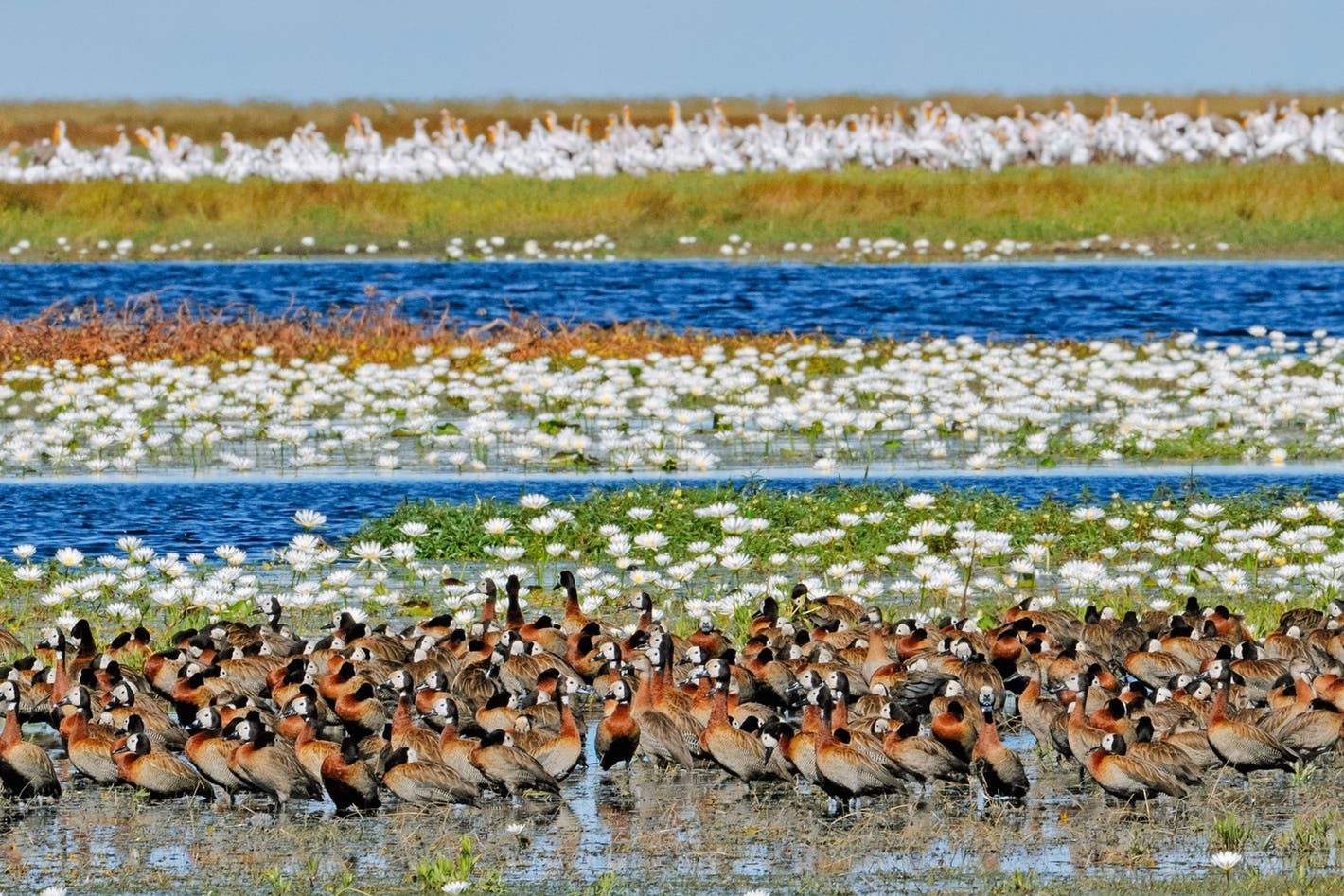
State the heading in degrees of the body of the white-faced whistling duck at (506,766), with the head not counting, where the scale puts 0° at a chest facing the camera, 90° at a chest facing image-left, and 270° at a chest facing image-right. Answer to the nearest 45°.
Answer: approximately 90°

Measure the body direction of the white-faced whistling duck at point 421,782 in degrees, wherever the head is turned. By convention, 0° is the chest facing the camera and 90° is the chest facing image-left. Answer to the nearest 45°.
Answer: approximately 90°

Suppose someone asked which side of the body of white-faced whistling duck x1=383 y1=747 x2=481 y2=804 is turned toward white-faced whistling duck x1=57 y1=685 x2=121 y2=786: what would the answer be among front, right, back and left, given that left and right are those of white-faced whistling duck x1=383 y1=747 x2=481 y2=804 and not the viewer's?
front

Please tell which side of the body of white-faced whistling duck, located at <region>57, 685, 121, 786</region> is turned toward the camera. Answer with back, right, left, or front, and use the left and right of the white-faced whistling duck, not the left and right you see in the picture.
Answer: left

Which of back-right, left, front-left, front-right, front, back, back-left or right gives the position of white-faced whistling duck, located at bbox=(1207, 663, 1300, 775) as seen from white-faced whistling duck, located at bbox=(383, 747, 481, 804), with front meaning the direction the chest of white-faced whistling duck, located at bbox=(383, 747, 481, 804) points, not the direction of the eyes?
back

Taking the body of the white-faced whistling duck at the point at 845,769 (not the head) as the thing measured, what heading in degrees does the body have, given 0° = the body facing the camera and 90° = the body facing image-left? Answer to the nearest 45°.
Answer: approximately 90°

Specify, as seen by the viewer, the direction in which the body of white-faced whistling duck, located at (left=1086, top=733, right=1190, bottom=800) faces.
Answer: to the viewer's left

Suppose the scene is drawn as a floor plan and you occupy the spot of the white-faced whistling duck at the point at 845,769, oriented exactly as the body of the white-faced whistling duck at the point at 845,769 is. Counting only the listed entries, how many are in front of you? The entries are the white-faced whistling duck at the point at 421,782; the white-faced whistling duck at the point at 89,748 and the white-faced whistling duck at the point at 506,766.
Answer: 3

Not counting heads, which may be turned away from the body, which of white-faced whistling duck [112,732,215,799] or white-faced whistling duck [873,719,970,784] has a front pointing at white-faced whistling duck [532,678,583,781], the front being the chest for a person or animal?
white-faced whistling duck [873,719,970,784]

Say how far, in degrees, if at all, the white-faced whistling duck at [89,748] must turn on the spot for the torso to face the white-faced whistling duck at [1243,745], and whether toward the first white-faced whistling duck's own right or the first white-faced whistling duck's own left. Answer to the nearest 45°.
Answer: approximately 180°

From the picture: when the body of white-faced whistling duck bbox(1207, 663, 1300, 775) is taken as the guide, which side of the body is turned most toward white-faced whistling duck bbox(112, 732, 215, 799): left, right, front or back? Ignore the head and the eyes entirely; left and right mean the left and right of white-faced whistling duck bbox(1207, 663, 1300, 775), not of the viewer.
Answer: front

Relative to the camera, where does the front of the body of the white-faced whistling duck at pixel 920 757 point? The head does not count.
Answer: to the viewer's left
